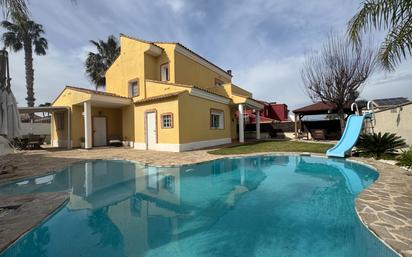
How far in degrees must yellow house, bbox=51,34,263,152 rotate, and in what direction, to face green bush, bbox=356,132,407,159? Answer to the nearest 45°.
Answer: approximately 90° to its left

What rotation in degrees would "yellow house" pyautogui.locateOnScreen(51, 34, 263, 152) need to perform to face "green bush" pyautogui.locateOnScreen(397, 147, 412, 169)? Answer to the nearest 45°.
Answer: approximately 90° to its left

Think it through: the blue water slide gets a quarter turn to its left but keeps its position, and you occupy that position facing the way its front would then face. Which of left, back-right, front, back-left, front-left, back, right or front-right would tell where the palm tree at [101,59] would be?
back-right

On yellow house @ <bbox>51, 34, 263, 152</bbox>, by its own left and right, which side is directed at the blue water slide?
left

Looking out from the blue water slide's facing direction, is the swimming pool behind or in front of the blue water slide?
in front

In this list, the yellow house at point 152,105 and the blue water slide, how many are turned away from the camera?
0

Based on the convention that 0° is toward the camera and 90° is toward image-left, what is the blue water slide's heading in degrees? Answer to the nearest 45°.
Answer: approximately 45°

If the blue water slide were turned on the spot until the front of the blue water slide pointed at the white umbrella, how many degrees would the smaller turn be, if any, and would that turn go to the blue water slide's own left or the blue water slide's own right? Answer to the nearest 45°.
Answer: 0° — it already faces it

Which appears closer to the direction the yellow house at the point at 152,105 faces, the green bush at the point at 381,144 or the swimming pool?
the swimming pool

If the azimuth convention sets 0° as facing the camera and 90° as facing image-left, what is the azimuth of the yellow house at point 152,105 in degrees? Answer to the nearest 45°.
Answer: approximately 45°

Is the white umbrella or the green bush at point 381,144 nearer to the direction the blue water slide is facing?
the white umbrella

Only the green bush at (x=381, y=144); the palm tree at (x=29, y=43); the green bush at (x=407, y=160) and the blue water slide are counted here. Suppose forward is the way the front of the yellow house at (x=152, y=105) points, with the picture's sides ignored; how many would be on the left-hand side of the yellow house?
3
